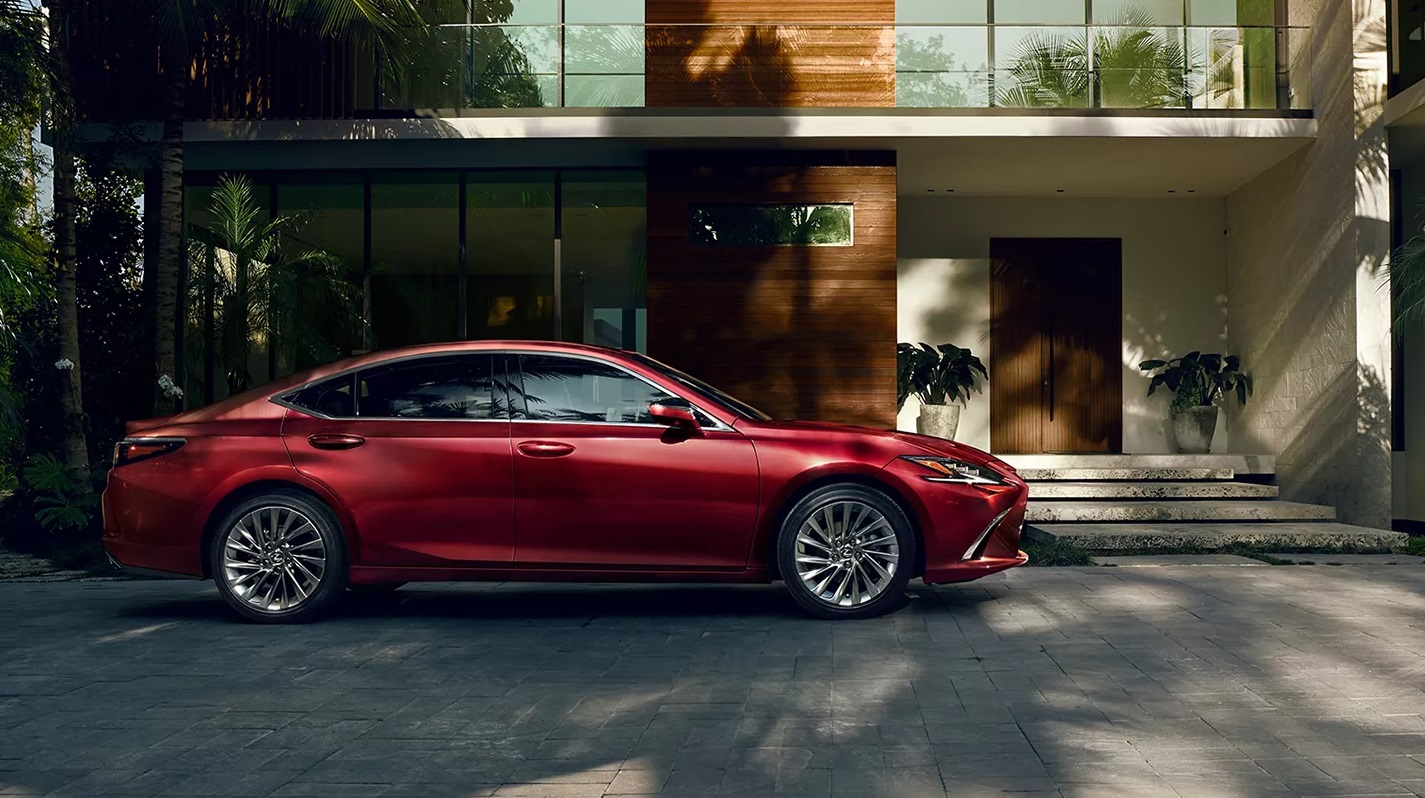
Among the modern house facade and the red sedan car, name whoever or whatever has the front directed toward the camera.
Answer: the modern house facade

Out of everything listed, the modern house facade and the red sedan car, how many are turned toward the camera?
1

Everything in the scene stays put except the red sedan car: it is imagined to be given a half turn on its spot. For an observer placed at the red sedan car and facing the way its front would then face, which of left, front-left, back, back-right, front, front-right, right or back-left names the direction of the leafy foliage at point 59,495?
front-right

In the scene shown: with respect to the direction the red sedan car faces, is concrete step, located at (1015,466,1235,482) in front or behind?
in front

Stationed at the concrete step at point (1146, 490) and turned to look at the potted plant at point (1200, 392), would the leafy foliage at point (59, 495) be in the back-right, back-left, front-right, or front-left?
back-left

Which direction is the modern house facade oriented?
toward the camera

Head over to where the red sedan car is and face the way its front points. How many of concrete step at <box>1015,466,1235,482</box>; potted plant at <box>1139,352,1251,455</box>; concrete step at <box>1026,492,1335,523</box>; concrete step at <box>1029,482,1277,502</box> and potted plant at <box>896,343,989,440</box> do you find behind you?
0

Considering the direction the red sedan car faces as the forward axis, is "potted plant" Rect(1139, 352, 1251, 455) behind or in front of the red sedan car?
in front

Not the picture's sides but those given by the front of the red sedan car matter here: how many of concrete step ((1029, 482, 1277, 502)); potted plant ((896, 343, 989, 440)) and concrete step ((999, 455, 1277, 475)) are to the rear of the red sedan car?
0

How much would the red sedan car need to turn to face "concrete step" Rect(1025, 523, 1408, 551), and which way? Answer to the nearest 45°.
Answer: approximately 45° to its left

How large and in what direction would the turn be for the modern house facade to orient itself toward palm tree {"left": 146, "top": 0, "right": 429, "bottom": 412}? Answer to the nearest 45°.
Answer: approximately 90° to its right

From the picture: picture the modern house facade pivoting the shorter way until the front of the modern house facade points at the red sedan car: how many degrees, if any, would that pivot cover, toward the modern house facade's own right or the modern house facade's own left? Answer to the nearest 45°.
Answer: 0° — it already faces it

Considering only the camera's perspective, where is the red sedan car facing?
facing to the right of the viewer

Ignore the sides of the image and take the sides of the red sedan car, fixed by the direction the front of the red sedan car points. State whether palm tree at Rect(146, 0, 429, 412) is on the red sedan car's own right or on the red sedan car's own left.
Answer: on the red sedan car's own left

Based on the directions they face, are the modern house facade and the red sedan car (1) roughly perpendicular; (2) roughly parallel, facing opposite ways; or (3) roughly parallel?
roughly perpendicular

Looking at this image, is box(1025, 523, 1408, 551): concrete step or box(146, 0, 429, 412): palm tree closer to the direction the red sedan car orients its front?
the concrete step
